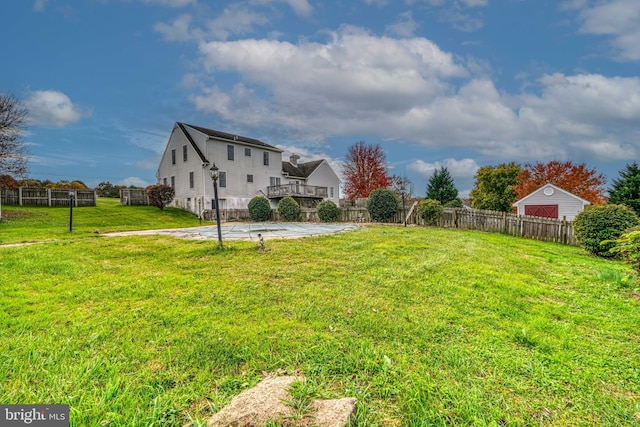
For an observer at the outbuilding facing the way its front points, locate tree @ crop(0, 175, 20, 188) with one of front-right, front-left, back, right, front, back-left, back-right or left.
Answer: front-right

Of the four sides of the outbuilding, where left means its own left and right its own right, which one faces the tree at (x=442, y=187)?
right

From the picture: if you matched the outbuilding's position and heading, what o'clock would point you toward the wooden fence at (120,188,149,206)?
The wooden fence is roughly at 2 o'clock from the outbuilding.

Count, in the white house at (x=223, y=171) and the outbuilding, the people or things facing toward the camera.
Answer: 1

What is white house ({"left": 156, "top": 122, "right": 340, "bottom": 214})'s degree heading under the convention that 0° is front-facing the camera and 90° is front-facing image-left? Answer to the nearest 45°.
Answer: approximately 135°

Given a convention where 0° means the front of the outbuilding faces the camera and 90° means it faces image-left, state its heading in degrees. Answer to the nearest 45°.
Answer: approximately 0°
